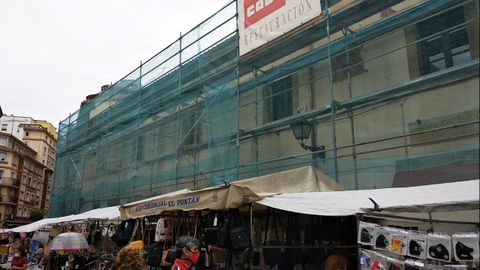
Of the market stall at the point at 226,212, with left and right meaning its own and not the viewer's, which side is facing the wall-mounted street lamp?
back

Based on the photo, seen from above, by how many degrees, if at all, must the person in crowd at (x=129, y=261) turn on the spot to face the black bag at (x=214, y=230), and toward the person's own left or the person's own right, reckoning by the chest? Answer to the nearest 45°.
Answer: approximately 45° to the person's own right

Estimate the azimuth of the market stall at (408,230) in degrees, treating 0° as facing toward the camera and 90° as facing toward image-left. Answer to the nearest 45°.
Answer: approximately 45°

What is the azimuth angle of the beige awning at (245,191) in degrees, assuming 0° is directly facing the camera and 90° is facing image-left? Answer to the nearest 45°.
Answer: approximately 45°

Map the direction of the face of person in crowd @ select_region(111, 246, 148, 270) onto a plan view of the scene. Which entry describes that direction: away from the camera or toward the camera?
away from the camera

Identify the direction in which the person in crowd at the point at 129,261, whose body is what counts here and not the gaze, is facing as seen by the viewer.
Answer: away from the camera

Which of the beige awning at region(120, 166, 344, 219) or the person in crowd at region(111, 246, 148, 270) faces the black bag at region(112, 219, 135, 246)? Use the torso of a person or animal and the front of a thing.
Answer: the person in crowd

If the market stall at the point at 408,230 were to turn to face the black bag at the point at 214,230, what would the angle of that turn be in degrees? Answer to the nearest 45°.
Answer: approximately 90° to its right

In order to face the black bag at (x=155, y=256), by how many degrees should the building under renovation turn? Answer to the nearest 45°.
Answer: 0° — it already faces it
